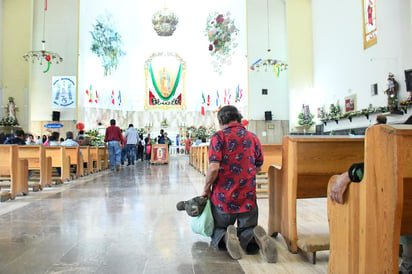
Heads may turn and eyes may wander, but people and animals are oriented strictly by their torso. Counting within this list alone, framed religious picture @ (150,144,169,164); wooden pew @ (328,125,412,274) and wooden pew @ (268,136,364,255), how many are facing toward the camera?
1

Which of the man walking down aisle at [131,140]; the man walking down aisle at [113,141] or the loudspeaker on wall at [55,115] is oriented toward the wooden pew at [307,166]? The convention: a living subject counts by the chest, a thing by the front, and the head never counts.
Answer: the loudspeaker on wall

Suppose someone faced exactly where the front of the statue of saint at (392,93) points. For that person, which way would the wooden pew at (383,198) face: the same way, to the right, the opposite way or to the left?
to the right

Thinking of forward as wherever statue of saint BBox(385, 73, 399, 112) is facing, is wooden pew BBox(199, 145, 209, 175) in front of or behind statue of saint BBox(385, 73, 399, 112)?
in front

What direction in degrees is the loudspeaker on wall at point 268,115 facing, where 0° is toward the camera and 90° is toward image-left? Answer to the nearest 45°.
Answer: approximately 0°

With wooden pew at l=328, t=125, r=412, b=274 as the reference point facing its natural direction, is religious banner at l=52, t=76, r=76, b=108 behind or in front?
in front

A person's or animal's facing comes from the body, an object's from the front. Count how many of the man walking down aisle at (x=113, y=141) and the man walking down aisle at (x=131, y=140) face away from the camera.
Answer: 2

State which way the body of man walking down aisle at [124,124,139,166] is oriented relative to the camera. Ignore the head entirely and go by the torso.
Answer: away from the camera

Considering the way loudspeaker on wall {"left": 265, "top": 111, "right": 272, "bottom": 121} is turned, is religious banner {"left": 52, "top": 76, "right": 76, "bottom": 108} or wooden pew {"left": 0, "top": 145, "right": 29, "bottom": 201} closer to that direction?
the wooden pew

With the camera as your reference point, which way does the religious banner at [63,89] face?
facing the viewer

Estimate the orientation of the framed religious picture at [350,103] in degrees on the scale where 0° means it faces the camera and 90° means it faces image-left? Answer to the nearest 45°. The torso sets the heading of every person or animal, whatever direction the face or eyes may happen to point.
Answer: approximately 45°

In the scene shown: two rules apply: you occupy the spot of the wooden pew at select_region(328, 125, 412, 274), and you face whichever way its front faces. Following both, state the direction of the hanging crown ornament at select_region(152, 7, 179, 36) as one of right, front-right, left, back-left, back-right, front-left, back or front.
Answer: front

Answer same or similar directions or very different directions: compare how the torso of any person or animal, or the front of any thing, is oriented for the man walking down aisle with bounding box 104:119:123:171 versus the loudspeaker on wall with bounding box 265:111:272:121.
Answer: very different directions

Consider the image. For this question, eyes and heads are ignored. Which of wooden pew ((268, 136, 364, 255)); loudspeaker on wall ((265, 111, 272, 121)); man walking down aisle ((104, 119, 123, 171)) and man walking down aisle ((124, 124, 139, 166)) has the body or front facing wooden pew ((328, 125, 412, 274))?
the loudspeaker on wall
